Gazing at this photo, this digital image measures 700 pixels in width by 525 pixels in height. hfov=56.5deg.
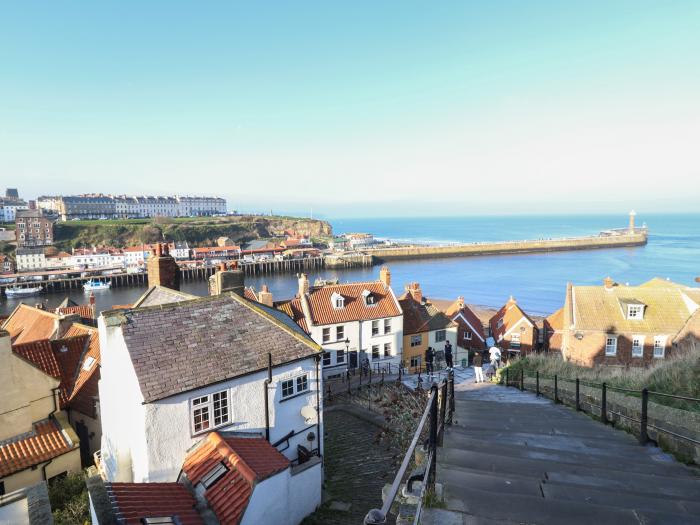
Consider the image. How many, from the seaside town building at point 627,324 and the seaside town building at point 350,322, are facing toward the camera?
2

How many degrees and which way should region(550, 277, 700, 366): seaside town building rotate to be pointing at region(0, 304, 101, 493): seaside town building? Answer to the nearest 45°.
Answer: approximately 45° to its right

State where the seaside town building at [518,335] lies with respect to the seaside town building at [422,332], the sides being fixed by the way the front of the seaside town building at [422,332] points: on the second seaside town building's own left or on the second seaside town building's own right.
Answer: on the second seaside town building's own left

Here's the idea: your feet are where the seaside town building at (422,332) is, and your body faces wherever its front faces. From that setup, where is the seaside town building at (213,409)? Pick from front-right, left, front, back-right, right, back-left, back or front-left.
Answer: front-right

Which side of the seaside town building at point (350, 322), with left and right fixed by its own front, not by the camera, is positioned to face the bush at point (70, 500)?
front

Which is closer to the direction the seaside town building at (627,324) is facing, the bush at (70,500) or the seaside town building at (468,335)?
the bush

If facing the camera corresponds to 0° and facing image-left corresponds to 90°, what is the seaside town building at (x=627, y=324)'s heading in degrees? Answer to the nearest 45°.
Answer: approximately 0°

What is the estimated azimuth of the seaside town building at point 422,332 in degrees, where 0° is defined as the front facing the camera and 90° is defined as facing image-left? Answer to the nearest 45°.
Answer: approximately 315°

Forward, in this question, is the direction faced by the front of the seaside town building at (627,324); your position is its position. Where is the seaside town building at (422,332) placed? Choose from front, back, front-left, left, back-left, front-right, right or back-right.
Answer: right
